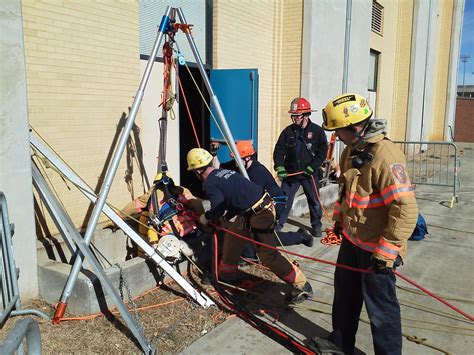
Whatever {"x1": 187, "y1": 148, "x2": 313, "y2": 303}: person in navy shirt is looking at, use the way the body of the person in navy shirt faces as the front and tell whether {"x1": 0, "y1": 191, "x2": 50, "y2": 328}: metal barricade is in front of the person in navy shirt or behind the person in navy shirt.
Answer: in front

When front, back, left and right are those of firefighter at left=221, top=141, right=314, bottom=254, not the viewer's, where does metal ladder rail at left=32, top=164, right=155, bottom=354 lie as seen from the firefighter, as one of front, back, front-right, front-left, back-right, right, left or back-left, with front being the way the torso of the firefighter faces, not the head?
front-left

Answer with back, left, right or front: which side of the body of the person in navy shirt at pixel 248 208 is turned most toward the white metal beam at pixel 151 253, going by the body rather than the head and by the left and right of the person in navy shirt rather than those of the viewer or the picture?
front

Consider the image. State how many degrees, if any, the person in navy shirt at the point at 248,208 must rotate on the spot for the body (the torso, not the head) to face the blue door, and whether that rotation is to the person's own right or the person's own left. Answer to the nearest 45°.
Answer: approximately 90° to the person's own right

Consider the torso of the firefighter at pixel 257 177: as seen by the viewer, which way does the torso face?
to the viewer's left

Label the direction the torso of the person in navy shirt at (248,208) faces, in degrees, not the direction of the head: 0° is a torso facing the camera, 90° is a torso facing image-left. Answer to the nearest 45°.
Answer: approximately 90°

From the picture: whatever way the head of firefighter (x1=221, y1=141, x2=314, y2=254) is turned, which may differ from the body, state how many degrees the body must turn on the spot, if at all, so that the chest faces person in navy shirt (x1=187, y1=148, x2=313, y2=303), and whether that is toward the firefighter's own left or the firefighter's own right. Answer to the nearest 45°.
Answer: approximately 90° to the firefighter's own left

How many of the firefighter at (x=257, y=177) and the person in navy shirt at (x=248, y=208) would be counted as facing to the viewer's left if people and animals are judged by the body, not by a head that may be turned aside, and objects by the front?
2

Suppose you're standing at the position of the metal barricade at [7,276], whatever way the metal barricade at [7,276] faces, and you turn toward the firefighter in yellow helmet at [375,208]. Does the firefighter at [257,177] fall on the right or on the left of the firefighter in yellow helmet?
left

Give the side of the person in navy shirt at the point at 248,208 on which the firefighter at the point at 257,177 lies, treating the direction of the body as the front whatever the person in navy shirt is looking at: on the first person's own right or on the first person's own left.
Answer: on the first person's own right
